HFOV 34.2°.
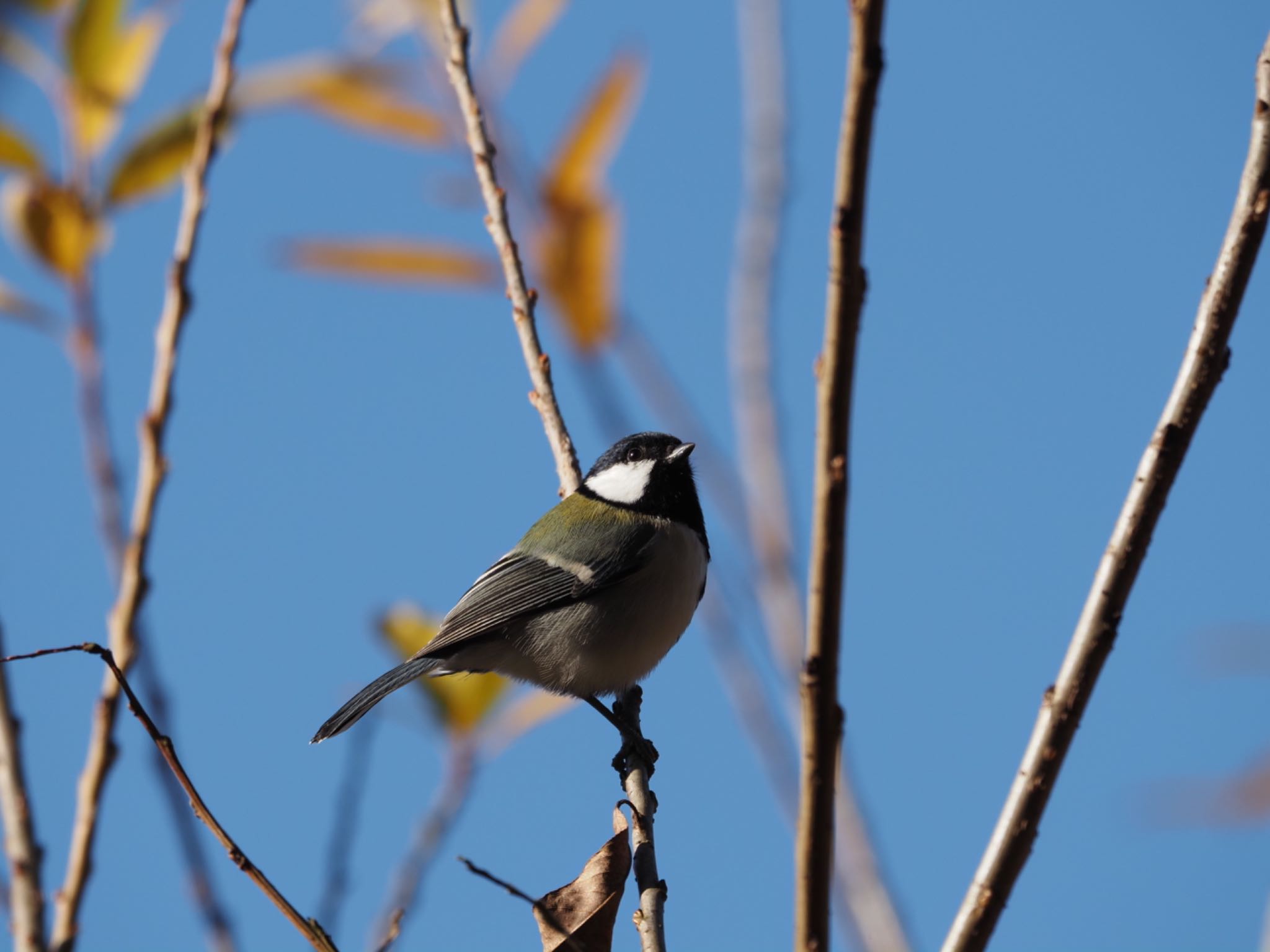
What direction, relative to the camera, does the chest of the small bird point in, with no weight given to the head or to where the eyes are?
to the viewer's right

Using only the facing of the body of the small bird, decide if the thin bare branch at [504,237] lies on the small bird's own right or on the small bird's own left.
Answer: on the small bird's own right
